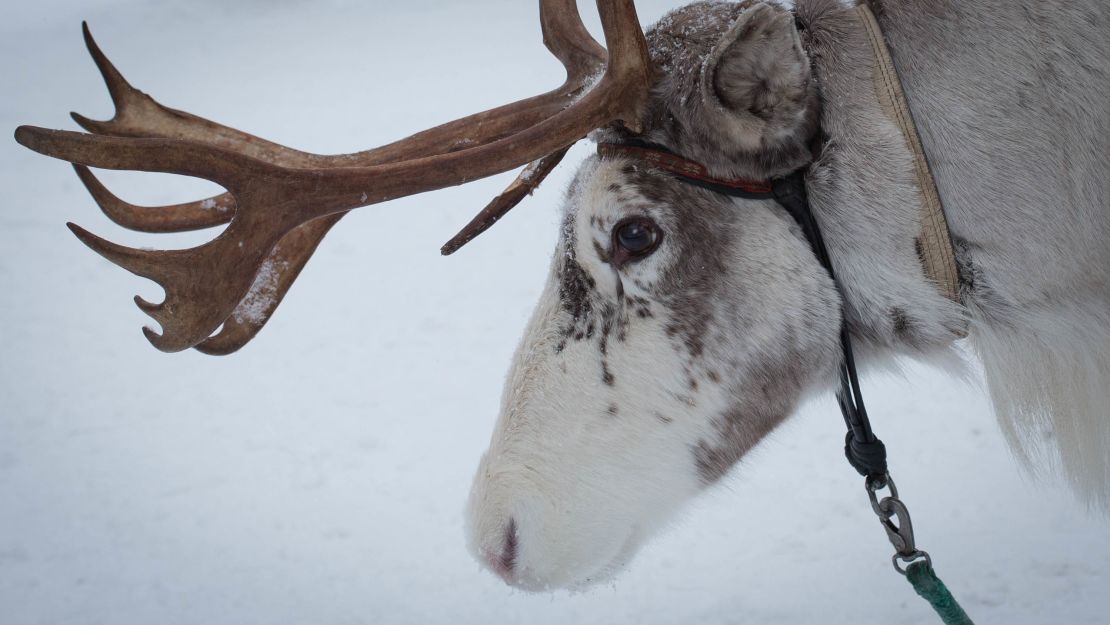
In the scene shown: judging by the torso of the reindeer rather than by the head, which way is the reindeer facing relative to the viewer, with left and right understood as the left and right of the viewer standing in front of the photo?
facing to the left of the viewer
